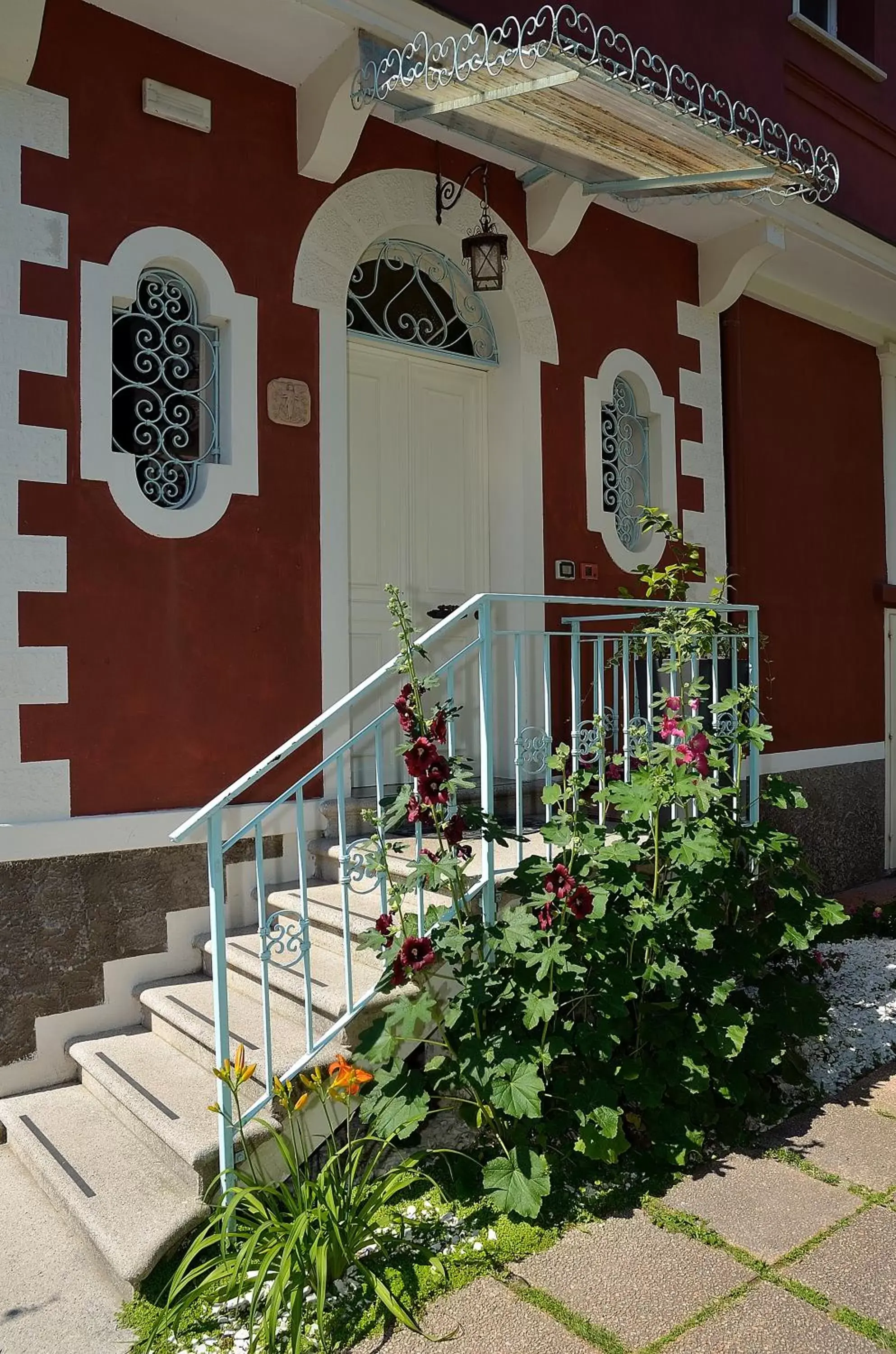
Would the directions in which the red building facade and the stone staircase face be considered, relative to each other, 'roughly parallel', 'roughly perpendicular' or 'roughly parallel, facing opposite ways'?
roughly perpendicular

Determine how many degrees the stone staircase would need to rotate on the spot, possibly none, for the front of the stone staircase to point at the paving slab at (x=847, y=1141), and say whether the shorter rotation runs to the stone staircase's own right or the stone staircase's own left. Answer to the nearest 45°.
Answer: approximately 135° to the stone staircase's own left

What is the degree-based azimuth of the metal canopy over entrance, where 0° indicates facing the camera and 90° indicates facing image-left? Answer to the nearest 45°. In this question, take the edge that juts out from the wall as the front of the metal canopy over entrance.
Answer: approximately 315°

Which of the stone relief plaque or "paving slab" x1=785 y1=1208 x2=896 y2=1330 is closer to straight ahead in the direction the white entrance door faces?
the paving slab

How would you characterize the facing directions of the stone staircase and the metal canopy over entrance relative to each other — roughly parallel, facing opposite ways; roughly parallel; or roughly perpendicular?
roughly perpendicular

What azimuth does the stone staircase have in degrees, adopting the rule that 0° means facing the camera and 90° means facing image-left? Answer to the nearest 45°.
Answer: approximately 45°

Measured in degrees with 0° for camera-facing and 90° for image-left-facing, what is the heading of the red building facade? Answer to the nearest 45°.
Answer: approximately 315°
